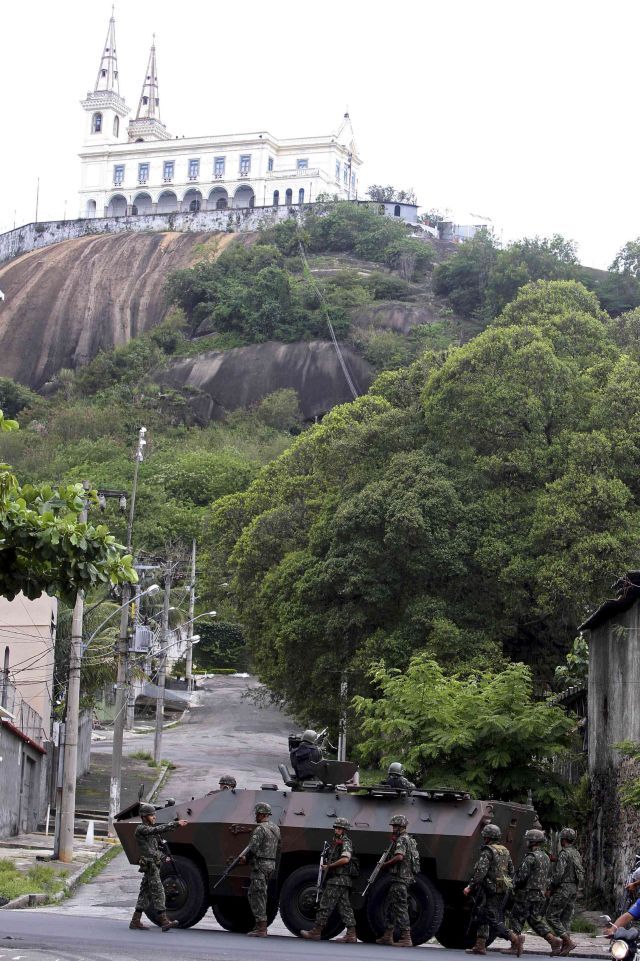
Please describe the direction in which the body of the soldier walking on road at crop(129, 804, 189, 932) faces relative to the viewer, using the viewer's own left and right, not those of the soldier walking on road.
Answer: facing to the right of the viewer

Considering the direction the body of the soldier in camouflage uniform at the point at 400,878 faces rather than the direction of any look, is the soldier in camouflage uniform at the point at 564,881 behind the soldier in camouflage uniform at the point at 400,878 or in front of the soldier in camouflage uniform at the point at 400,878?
behind

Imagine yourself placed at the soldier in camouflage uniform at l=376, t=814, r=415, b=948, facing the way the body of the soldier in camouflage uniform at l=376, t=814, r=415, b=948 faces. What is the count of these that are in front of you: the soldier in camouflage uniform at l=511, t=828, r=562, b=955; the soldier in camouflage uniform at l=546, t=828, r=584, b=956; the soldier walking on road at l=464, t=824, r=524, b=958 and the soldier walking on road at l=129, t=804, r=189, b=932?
1

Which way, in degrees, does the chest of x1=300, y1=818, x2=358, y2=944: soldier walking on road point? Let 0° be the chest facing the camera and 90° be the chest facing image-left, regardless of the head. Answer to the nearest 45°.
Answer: approximately 90°

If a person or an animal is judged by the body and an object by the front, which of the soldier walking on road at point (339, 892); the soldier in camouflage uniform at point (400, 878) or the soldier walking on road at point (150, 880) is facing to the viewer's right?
the soldier walking on road at point (150, 880)

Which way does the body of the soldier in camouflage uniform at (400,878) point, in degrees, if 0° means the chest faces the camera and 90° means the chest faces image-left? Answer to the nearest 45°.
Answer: approximately 90°

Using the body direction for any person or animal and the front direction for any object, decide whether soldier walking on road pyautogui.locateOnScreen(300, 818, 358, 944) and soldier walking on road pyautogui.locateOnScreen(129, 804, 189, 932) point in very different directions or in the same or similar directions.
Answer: very different directions

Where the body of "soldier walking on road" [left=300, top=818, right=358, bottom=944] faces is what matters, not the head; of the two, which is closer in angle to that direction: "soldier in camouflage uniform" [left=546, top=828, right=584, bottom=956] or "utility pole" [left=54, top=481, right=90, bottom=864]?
the utility pole

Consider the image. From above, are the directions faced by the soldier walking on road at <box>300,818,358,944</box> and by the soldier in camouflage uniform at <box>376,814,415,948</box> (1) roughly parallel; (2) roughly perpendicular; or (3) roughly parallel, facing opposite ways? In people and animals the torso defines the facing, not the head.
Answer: roughly parallel

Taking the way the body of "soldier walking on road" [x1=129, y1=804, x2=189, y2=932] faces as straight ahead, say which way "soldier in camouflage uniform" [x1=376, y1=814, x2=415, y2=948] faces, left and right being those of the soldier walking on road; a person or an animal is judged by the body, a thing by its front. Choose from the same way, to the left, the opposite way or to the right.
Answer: the opposite way

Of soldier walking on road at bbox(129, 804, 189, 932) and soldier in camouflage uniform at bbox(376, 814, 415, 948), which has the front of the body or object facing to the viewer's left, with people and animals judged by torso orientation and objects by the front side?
the soldier in camouflage uniform

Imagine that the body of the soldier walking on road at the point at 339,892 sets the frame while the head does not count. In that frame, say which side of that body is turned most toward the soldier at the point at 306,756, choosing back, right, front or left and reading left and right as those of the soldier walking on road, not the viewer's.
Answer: right

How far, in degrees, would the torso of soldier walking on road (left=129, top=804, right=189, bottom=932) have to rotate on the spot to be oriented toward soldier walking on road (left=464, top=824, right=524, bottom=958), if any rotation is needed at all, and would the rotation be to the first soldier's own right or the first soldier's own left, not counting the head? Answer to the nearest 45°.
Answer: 0° — they already face them

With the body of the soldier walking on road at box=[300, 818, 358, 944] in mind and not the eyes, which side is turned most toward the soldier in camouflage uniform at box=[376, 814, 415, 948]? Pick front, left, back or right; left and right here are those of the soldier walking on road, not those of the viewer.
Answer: back
